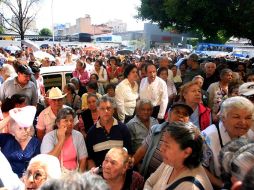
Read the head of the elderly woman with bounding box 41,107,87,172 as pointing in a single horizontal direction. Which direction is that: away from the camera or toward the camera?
toward the camera

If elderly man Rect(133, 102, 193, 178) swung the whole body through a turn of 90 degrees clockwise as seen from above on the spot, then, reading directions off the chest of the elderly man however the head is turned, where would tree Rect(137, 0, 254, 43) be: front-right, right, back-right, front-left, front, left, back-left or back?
back-right

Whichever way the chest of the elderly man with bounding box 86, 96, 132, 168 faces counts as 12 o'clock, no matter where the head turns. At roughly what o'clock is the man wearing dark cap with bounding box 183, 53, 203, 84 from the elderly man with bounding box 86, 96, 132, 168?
the man wearing dark cap with bounding box 183, 53, 203, 84 is roughly at 7 o'clock from the elderly man with bounding box 86, 96, 132, 168.

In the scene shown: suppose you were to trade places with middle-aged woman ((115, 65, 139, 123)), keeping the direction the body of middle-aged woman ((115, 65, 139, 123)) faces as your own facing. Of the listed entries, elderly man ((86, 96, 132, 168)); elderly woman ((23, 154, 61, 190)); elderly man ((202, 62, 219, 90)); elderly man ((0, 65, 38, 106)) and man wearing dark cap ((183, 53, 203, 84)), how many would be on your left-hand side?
2

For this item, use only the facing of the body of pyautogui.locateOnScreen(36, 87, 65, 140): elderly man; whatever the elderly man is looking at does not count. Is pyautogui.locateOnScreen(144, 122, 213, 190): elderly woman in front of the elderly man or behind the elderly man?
in front

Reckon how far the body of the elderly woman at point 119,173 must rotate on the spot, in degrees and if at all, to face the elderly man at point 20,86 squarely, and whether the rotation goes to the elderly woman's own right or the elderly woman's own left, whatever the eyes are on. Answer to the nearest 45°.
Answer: approximately 90° to the elderly woman's own right

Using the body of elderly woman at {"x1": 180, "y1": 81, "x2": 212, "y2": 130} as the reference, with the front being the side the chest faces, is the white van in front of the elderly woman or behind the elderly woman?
behind

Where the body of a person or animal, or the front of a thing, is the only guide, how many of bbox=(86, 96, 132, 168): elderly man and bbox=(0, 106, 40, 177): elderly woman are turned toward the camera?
2

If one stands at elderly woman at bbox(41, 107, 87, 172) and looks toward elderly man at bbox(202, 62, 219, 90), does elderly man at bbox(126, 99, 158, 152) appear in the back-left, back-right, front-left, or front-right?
front-right

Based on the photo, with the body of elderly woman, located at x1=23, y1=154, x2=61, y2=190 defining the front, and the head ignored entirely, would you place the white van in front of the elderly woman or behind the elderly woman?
behind

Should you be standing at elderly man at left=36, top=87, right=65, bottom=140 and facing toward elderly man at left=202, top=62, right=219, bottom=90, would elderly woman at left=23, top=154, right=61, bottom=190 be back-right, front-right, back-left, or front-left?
back-right

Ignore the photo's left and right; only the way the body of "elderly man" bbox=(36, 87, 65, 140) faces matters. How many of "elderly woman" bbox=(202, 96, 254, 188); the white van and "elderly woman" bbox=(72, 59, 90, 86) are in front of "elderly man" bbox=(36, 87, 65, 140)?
1

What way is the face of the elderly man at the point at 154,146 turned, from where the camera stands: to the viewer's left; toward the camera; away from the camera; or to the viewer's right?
toward the camera

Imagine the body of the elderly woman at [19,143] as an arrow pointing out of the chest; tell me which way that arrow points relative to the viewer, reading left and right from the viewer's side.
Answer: facing the viewer

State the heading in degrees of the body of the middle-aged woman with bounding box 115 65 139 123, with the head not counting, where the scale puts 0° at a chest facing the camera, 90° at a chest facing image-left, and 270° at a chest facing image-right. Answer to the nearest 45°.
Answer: approximately 315°

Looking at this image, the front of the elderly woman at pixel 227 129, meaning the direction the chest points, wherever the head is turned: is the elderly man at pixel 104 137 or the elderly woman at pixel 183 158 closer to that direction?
the elderly woman

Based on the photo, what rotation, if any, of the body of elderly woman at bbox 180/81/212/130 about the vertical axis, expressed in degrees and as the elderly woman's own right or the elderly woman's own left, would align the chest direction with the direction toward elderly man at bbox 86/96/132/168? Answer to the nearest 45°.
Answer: approximately 90° to the elderly woman's own right

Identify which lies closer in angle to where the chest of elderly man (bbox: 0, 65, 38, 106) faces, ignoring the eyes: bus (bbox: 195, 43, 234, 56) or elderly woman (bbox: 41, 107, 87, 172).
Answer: the elderly woman

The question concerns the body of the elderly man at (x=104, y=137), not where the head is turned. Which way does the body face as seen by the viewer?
toward the camera

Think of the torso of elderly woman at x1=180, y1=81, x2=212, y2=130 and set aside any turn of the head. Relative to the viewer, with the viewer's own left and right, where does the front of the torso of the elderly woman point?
facing the viewer and to the right of the viewer
